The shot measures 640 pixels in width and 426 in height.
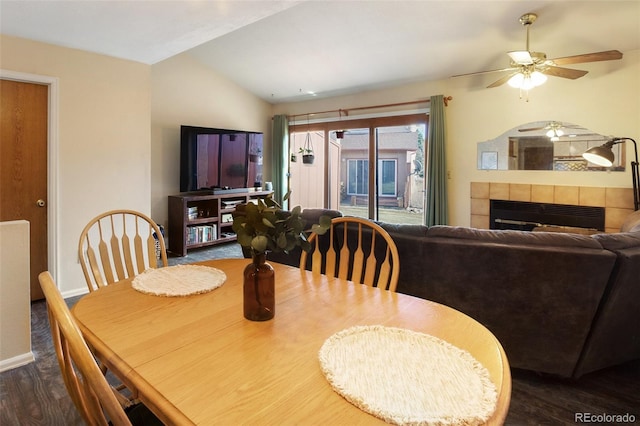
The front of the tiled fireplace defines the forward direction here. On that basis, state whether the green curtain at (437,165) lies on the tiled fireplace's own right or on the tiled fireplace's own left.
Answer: on the tiled fireplace's own right

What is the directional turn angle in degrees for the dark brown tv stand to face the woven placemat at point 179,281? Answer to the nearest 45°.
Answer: approximately 45° to its right

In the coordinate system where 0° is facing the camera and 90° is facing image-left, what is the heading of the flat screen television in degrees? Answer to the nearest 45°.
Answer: approximately 315°

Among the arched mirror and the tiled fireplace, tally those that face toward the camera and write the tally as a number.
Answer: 2
